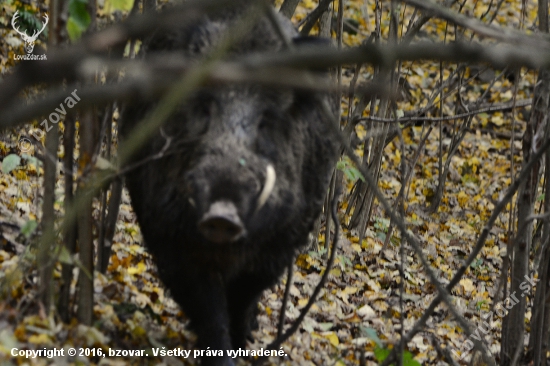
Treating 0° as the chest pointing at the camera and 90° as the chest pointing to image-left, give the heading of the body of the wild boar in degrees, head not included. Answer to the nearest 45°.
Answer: approximately 0°

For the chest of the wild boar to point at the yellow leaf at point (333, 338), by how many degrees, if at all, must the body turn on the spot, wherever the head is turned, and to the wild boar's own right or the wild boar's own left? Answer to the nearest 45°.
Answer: approximately 135° to the wild boar's own left

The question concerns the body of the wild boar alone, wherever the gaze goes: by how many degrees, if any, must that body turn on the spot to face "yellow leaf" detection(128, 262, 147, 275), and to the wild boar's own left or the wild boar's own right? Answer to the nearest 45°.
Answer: approximately 135° to the wild boar's own right

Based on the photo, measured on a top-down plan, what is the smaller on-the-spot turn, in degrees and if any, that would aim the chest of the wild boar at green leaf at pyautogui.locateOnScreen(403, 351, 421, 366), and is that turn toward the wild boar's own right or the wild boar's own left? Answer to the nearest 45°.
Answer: approximately 90° to the wild boar's own left

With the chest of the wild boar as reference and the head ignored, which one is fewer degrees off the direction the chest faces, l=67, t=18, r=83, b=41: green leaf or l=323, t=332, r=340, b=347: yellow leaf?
the green leaf

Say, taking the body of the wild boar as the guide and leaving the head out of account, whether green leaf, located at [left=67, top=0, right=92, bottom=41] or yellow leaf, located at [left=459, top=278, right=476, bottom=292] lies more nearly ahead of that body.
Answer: the green leaf

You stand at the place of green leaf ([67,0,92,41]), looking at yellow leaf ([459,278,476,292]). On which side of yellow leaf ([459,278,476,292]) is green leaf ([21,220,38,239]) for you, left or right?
left

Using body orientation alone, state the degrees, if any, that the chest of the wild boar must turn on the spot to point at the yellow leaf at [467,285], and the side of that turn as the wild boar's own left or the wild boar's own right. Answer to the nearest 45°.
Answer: approximately 135° to the wild boar's own left
